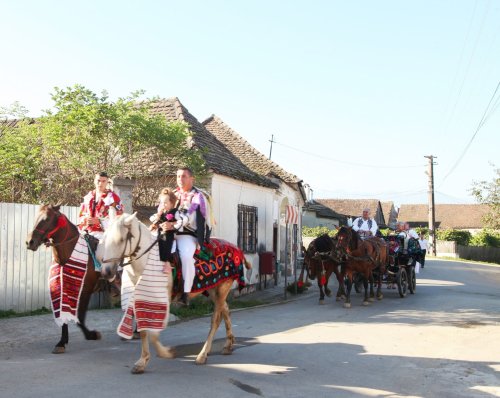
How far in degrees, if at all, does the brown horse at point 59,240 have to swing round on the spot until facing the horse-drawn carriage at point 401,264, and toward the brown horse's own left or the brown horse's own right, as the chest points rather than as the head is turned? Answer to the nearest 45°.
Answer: approximately 180°

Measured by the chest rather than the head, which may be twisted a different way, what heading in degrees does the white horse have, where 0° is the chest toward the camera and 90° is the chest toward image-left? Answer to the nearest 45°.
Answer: approximately 45°

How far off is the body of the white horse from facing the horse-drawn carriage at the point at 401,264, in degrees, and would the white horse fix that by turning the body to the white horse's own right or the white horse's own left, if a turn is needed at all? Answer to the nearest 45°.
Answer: approximately 180°

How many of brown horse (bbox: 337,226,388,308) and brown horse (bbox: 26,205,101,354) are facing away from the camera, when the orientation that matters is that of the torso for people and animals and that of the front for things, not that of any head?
0

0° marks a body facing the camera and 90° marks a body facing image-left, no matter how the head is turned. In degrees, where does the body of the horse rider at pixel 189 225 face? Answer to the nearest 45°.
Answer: approximately 45°

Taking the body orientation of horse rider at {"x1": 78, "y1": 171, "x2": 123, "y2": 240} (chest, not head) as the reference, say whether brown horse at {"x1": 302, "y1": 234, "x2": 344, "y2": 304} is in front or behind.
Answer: behind

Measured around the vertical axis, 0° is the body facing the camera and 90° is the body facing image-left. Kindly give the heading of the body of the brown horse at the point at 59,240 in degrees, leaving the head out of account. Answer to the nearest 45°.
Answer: approximately 45°

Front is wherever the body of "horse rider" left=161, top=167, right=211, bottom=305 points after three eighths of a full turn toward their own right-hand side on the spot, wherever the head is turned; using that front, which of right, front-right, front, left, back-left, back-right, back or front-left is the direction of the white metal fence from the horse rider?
front-left

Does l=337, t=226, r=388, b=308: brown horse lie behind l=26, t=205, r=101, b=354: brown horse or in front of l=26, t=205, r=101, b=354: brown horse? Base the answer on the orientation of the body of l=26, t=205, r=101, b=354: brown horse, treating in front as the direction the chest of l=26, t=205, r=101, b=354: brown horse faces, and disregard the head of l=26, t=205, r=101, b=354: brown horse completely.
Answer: behind

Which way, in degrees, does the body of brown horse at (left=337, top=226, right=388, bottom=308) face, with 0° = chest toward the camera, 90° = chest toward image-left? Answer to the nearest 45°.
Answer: approximately 45°
